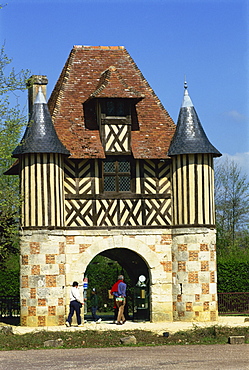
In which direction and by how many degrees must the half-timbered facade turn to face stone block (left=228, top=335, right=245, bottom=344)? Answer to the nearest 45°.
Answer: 0° — it already faces it

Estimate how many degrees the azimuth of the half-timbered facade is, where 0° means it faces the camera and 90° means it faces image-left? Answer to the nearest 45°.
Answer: approximately 0°

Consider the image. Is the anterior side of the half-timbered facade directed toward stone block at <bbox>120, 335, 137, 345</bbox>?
yes

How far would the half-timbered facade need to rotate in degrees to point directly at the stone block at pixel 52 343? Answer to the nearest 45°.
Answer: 0° — it already faces it

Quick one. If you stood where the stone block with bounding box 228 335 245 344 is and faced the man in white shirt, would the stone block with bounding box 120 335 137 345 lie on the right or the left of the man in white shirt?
left
